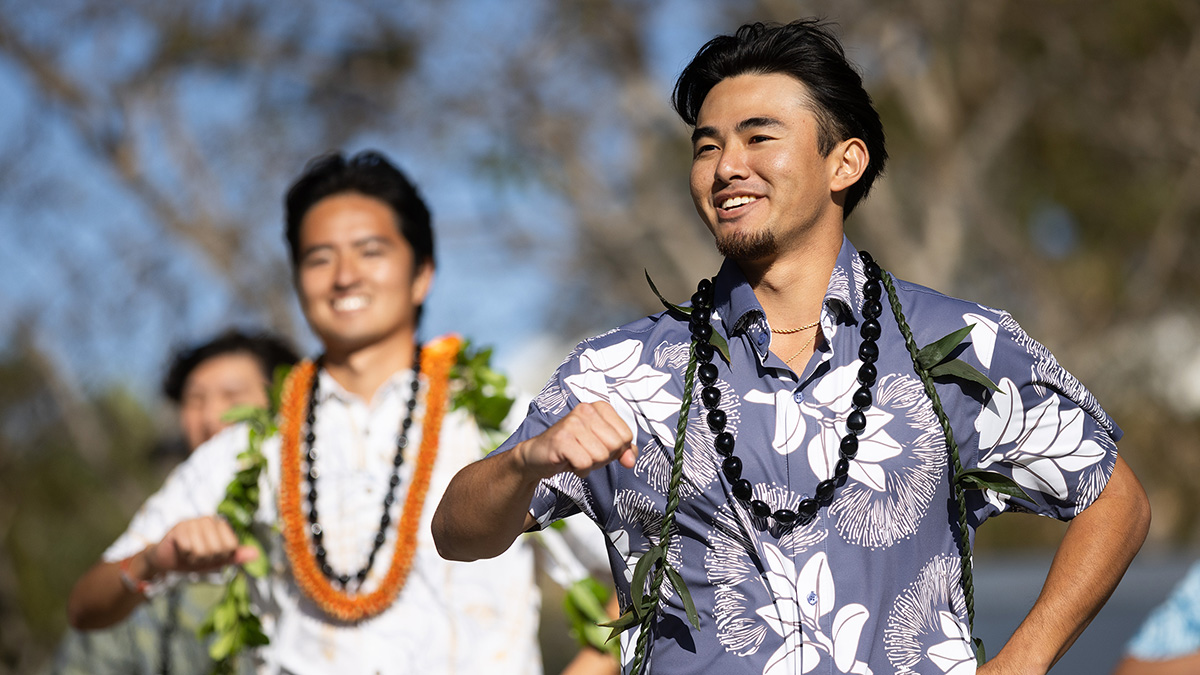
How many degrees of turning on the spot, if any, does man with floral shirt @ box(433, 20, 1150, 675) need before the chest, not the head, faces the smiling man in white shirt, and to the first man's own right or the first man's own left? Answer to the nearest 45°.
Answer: approximately 135° to the first man's own right

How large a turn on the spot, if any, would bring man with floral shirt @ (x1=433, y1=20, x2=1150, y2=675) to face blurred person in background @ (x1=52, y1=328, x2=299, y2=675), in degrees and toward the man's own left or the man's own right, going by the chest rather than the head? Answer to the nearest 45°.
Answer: approximately 135° to the man's own right

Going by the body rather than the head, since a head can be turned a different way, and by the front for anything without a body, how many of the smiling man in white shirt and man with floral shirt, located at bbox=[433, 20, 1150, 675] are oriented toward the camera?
2

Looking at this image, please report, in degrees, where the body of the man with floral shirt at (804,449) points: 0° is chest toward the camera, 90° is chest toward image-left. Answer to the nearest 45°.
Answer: approximately 0°

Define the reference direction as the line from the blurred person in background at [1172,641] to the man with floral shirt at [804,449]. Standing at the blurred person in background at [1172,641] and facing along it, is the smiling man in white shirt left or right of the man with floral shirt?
right

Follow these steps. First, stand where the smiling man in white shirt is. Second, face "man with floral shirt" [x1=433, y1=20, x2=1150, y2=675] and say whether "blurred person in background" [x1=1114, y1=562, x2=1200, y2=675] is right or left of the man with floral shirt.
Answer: left

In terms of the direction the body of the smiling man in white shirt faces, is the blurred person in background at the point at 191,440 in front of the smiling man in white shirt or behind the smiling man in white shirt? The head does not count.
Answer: behind

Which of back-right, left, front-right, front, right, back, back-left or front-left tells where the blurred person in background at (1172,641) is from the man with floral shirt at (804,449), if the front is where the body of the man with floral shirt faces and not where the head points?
back-left
